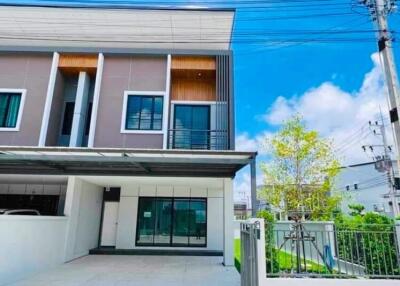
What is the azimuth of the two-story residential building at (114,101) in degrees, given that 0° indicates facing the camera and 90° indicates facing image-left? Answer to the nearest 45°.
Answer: approximately 0°

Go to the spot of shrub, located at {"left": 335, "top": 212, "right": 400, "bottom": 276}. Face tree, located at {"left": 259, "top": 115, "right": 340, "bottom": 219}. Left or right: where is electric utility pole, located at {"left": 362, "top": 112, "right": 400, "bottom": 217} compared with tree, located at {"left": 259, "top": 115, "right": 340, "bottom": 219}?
right

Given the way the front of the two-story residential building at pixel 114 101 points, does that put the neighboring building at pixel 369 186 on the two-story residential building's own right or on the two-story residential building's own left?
on the two-story residential building's own left

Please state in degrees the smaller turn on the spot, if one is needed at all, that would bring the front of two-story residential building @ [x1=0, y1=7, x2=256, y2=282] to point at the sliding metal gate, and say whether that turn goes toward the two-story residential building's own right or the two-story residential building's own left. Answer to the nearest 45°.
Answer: approximately 45° to the two-story residential building's own left

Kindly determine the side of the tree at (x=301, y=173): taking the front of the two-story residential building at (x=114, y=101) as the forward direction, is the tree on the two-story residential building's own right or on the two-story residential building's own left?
on the two-story residential building's own left

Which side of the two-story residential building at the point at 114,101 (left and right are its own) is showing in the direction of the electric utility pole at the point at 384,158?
left

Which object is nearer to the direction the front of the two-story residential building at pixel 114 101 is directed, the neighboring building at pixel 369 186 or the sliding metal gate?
the sliding metal gate
